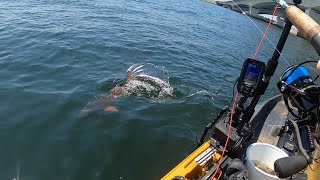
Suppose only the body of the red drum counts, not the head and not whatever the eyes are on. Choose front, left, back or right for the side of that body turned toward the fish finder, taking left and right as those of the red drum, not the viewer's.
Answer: left

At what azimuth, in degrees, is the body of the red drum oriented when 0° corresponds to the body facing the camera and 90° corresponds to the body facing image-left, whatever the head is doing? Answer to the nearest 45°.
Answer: approximately 45°

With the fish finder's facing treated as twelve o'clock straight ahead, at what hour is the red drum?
The red drum is roughly at 4 o'clock from the fish finder.

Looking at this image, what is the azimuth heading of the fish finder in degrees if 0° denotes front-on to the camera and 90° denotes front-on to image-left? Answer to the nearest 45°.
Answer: approximately 0°

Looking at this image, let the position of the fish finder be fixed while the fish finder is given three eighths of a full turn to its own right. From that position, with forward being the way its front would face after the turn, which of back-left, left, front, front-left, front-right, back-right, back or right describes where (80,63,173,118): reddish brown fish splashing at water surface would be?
front
